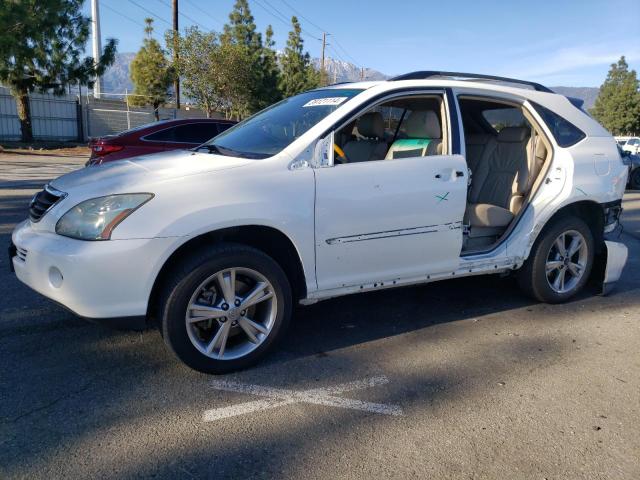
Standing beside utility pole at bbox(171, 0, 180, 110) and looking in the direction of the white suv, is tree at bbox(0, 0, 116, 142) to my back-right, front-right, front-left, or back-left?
front-right

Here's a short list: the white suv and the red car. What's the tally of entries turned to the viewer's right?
1

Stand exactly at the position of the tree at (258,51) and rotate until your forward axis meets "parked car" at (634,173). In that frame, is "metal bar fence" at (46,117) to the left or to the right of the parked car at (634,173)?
right

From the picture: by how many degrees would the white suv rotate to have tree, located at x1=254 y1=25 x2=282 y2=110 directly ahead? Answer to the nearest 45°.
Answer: approximately 135° to its right

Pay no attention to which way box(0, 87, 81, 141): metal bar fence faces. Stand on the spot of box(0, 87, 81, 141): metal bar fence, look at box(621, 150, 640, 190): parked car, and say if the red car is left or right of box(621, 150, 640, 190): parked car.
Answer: right

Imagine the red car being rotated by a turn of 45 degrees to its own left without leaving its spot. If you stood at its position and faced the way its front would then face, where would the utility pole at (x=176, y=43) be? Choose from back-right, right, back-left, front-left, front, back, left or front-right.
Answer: front-left

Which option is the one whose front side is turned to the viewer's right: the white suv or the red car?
the red car

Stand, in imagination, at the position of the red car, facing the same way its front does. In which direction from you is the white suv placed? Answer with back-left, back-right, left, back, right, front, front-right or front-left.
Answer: right

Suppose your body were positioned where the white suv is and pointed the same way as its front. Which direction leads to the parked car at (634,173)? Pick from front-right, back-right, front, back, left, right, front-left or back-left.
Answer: back

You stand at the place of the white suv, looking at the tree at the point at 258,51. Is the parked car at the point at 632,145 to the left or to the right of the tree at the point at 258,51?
right

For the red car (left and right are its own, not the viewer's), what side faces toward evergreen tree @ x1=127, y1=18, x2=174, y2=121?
left

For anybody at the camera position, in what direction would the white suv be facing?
facing the viewer and to the left of the viewer

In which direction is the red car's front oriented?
to the viewer's right

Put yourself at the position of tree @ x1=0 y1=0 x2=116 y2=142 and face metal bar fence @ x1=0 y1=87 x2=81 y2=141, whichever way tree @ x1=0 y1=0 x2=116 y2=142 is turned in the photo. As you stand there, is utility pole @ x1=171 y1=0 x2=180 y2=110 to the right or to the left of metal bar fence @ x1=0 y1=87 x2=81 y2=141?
right
